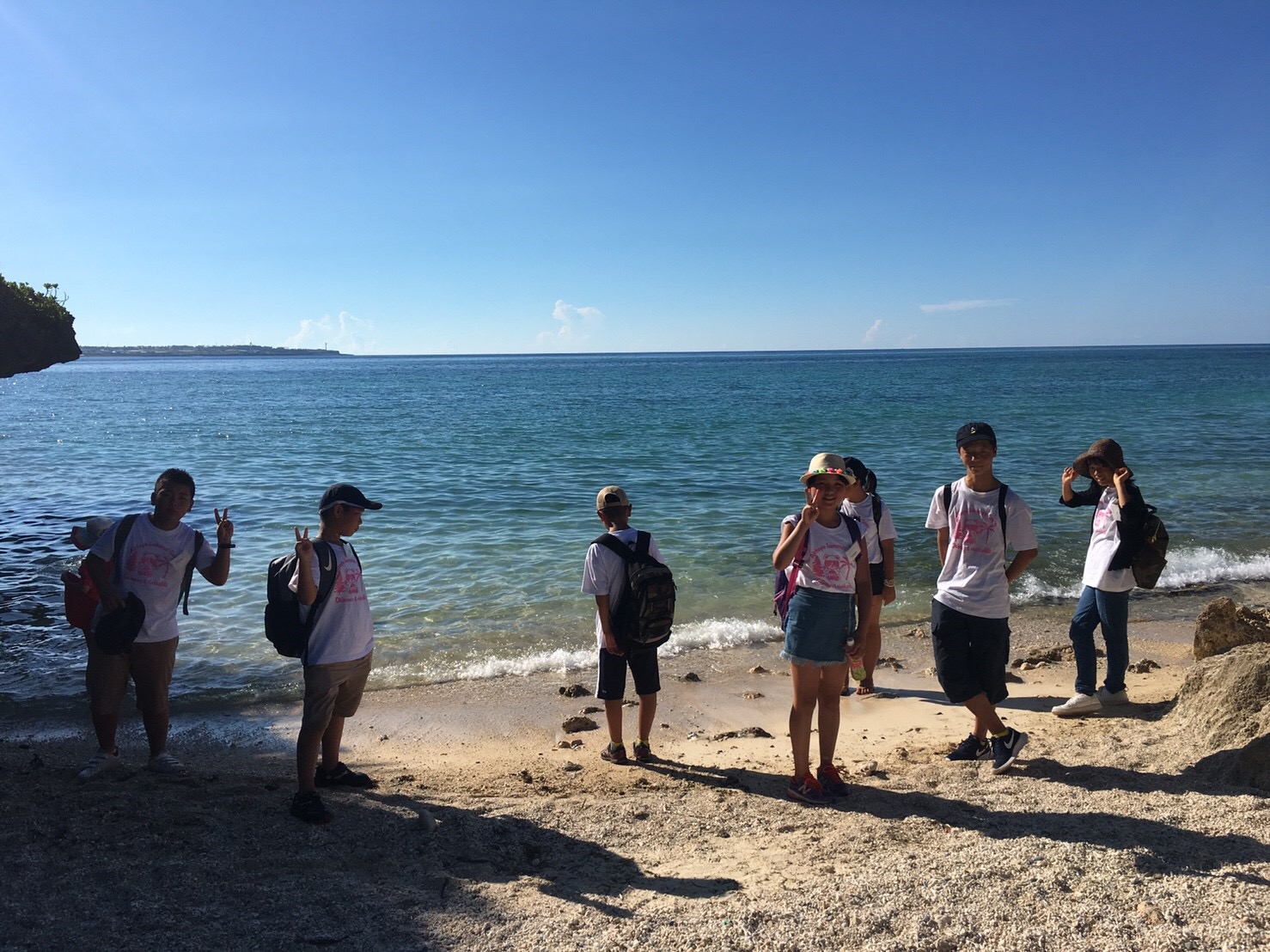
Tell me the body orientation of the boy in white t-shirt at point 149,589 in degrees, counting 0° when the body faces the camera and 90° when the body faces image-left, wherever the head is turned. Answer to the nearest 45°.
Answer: approximately 0°

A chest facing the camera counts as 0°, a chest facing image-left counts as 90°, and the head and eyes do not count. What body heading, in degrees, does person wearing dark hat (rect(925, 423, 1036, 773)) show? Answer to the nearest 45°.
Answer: approximately 0°

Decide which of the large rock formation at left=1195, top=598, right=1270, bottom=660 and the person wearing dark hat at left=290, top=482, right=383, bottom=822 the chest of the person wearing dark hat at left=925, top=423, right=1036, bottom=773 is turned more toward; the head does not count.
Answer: the person wearing dark hat

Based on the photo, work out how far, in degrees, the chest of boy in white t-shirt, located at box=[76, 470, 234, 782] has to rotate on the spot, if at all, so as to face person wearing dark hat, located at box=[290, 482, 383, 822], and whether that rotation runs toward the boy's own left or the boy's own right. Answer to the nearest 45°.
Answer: approximately 45° to the boy's own left

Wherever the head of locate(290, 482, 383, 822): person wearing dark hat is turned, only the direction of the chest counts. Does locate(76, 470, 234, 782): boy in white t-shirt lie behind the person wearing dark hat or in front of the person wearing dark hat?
behind

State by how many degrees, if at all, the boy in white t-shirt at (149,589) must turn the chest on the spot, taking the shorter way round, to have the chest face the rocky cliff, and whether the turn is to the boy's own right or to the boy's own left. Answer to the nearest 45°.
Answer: approximately 180°

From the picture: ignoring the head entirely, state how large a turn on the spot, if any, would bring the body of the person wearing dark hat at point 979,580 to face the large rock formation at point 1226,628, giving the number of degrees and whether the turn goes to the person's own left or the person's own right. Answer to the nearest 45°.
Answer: approximately 135° to the person's own left

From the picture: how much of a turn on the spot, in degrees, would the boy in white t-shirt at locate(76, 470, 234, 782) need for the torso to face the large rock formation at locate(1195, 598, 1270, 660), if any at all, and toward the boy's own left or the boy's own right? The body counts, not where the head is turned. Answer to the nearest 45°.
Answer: approximately 90° to the boy's own left

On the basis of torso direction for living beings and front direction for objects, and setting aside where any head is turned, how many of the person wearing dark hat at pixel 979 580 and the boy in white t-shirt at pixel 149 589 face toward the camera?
2
